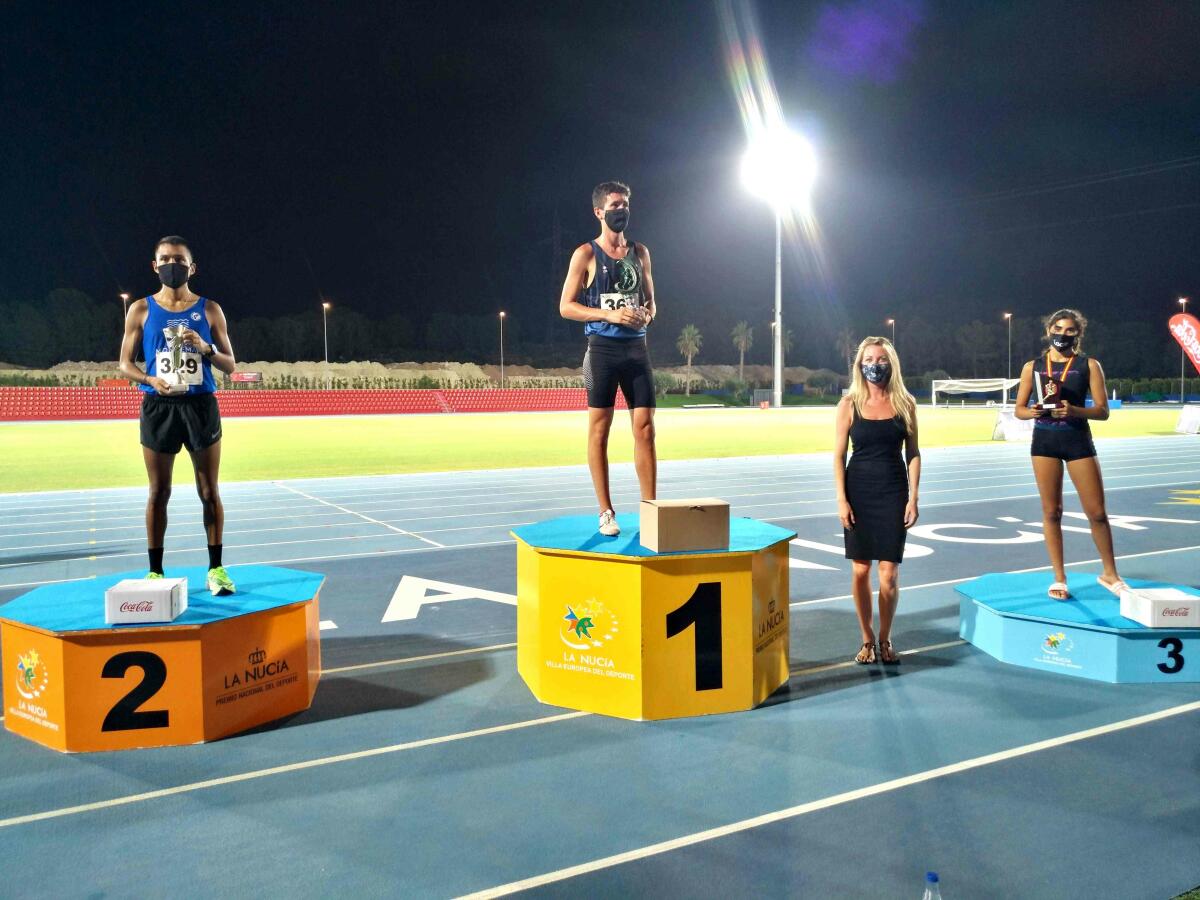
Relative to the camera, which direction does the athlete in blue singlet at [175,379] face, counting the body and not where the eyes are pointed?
toward the camera

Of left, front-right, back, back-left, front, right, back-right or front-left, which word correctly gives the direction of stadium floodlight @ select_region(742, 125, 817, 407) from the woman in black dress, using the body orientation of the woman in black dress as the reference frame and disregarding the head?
back

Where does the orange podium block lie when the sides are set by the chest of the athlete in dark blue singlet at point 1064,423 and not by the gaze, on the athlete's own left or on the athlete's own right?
on the athlete's own right

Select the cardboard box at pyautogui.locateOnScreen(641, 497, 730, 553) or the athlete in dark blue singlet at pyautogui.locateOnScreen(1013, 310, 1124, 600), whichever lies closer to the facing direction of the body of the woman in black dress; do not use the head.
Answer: the cardboard box

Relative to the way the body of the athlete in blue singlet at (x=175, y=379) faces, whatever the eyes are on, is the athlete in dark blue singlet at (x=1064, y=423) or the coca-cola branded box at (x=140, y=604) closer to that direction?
the coca-cola branded box

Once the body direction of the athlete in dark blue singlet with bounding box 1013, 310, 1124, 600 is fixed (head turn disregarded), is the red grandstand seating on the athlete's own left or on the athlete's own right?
on the athlete's own right

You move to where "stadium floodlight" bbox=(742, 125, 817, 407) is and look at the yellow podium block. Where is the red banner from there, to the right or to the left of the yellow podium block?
left

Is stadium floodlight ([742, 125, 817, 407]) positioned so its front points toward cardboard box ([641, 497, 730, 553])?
yes

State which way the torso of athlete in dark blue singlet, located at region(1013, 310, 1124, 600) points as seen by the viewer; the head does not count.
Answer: toward the camera

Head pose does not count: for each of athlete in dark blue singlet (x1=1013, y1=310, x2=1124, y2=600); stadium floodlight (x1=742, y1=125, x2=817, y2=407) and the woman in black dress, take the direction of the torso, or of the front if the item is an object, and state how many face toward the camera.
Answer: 3

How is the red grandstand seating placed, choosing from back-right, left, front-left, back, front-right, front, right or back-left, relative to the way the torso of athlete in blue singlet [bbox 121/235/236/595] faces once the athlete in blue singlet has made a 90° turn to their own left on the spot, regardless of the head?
left

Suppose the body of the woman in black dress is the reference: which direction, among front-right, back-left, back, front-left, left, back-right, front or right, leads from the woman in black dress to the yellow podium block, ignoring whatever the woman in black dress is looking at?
front-right

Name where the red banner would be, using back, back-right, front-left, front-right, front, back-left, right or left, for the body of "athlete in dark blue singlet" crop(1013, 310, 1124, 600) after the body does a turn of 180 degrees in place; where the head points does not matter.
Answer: front
